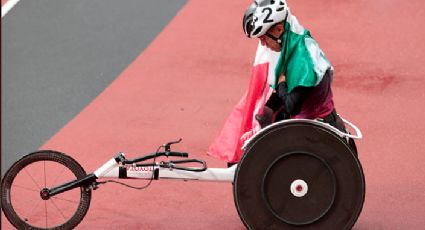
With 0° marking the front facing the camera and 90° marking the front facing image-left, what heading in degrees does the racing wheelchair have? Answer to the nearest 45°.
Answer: approximately 90°

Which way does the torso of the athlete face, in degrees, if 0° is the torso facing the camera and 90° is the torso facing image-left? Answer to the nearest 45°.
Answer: approximately 90°
